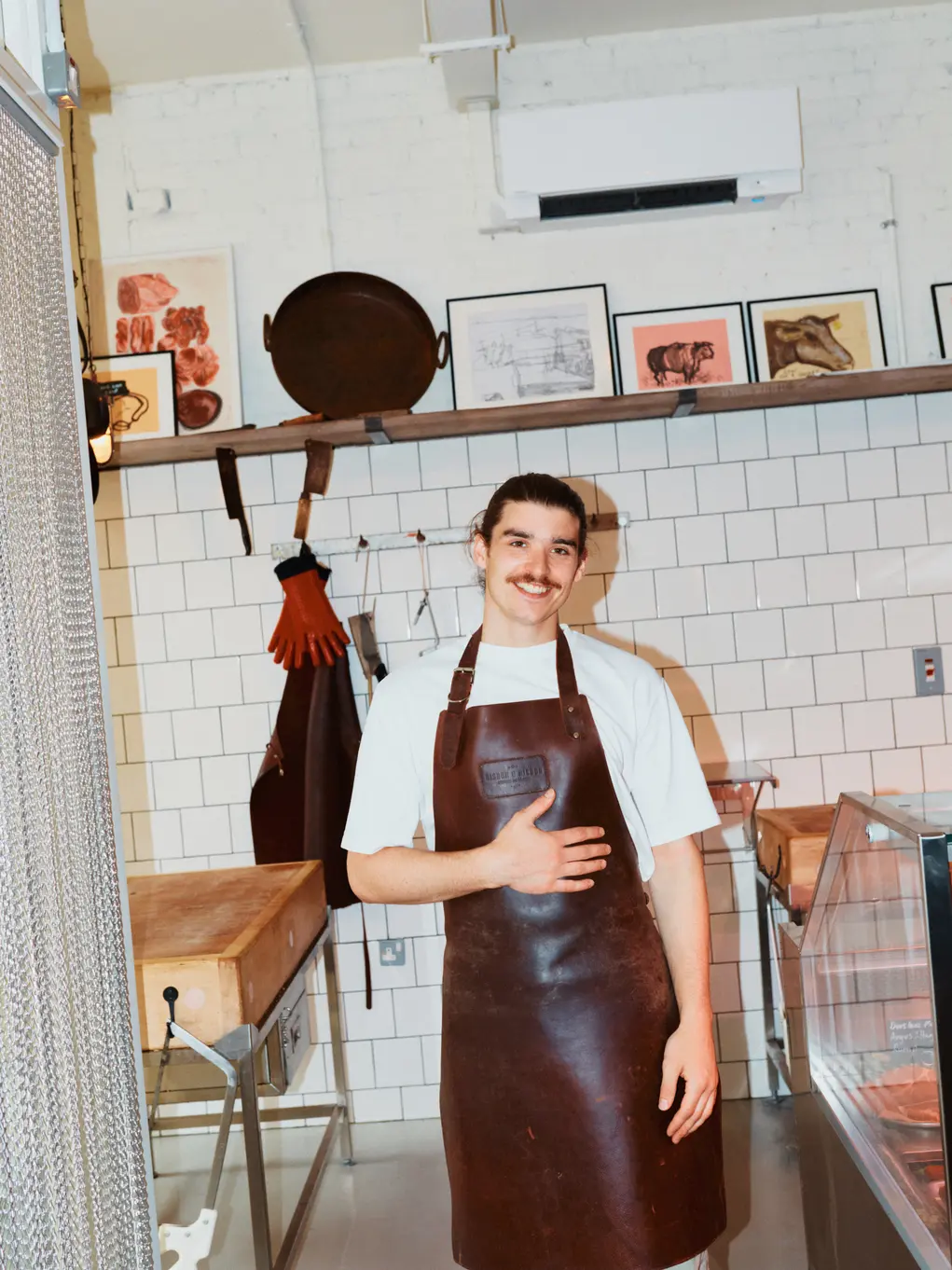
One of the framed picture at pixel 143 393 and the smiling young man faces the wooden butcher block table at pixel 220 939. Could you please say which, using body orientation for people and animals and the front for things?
the framed picture

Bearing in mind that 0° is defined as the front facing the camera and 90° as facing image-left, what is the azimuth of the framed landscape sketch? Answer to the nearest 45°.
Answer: approximately 0°

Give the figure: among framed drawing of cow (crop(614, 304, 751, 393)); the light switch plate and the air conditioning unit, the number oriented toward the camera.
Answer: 3

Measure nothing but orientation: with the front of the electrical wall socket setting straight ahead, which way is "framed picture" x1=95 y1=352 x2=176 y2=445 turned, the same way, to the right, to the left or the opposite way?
the same way

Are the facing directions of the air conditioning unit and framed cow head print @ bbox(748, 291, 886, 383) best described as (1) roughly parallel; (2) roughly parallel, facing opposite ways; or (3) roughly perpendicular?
roughly parallel

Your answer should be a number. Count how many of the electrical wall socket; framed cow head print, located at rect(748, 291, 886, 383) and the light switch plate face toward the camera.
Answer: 3

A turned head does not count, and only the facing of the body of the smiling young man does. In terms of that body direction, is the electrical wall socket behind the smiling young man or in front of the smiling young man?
behind

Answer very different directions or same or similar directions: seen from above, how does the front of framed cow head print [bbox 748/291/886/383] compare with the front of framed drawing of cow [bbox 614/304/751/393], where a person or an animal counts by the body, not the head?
same or similar directions

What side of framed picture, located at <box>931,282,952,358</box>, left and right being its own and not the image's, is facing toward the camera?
front

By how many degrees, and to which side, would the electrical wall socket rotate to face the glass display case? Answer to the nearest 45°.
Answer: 0° — it already faces it

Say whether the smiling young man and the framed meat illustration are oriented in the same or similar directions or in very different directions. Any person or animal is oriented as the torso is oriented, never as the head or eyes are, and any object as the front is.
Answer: same or similar directions

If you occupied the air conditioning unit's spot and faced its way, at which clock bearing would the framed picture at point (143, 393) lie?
The framed picture is roughly at 3 o'clock from the air conditioning unit.
